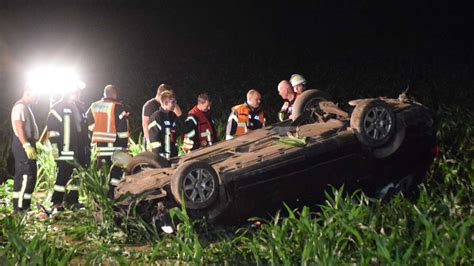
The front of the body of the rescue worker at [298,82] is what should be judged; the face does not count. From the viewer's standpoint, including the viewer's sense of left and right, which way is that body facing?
facing the viewer and to the left of the viewer

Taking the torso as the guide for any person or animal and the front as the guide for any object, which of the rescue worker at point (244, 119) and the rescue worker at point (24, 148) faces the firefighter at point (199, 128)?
the rescue worker at point (24, 148)

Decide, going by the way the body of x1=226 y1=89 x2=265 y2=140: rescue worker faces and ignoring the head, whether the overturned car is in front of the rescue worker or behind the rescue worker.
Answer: in front

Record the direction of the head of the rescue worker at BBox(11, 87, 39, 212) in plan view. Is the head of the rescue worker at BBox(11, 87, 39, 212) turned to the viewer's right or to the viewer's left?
to the viewer's right

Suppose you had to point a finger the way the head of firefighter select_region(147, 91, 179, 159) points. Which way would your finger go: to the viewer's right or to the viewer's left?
to the viewer's right

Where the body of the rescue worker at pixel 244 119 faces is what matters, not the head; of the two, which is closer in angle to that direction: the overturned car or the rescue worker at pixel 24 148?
the overturned car

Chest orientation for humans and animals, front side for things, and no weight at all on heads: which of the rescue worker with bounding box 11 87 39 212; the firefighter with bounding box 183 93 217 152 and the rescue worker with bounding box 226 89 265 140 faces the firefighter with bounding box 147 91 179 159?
the rescue worker with bounding box 11 87 39 212

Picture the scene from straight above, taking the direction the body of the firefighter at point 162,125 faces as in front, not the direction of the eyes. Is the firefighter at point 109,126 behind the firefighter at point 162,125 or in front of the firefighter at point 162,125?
behind

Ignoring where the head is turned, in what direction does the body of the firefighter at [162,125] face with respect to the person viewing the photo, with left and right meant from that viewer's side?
facing the viewer and to the right of the viewer

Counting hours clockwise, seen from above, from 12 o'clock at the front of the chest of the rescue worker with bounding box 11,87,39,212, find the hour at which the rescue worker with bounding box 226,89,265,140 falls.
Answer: the rescue worker with bounding box 226,89,265,140 is roughly at 12 o'clock from the rescue worker with bounding box 11,87,39,212.

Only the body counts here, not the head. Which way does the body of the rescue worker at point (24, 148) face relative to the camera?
to the viewer's right
